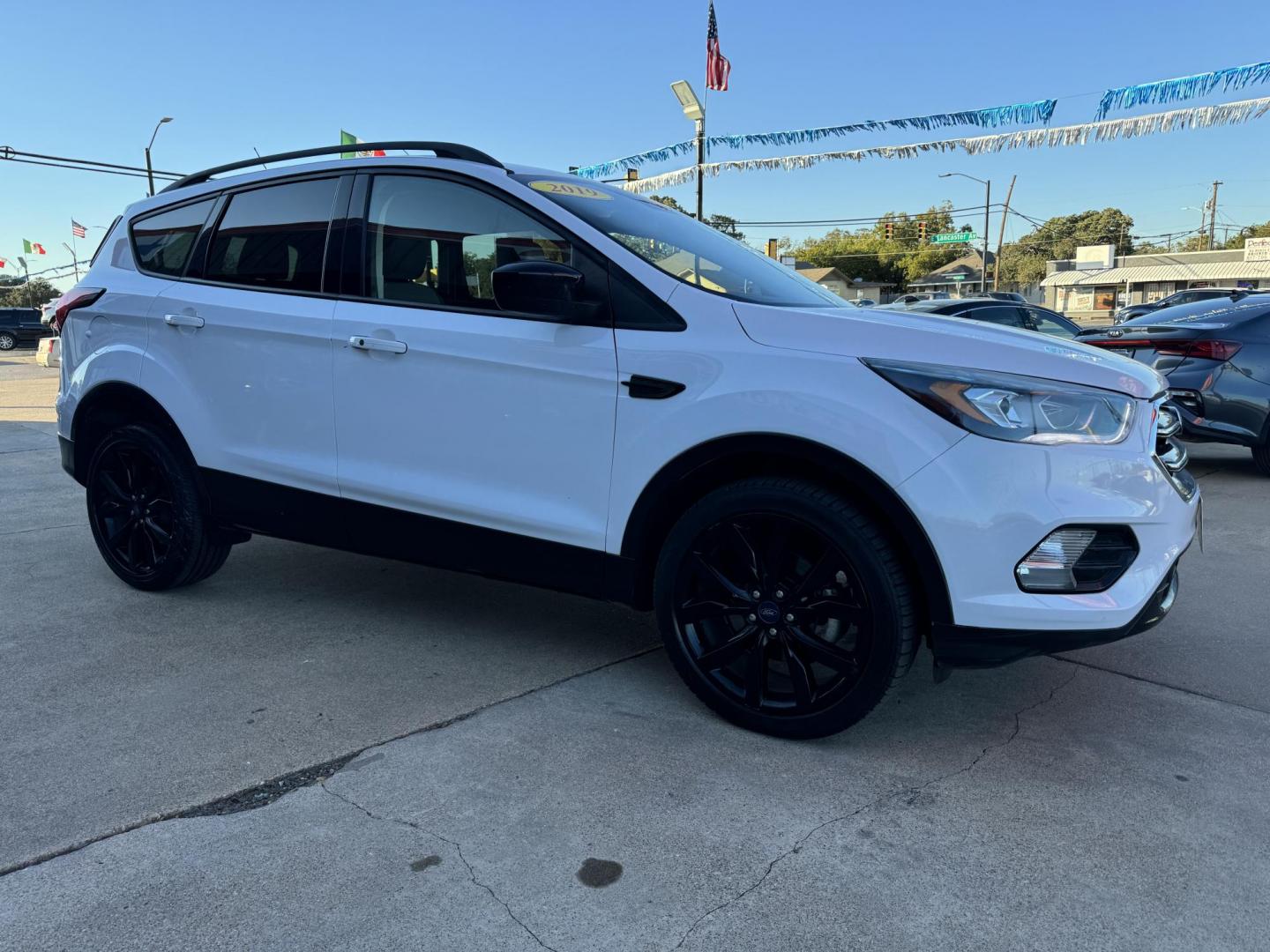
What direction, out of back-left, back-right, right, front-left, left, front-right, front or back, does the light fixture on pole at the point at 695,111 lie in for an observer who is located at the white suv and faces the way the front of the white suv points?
back-left

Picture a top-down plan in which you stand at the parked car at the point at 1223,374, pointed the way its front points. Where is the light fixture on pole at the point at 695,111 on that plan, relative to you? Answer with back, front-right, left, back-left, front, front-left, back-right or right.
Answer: left

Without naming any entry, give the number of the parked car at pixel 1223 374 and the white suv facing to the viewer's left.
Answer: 0

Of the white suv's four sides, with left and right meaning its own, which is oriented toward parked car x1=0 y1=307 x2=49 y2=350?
back

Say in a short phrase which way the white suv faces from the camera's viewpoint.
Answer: facing the viewer and to the right of the viewer

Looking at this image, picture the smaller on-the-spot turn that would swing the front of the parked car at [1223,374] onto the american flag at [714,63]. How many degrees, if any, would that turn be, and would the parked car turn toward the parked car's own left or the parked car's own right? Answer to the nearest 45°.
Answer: approximately 90° to the parked car's own left

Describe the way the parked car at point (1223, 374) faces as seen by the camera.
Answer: facing away from the viewer and to the right of the viewer

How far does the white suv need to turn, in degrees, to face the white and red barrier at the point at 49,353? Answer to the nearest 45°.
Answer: approximately 180°

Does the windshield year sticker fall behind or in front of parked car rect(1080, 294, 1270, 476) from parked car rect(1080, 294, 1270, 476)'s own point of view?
behind

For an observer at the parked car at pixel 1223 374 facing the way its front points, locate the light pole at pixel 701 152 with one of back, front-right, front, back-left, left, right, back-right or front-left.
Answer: left
